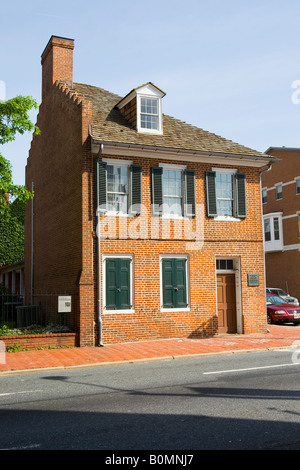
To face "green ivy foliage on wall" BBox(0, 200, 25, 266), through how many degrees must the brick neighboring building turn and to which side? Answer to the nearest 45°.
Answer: approximately 45° to its right

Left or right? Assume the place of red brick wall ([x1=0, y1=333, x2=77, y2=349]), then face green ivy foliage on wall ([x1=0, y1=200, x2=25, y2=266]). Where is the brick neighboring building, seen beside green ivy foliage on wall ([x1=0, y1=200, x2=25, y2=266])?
right

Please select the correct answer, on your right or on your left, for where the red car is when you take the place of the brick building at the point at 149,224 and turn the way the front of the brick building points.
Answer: on your left

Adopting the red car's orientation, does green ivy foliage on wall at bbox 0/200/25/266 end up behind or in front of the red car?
behind

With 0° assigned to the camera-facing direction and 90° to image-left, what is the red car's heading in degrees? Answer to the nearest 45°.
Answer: approximately 315°

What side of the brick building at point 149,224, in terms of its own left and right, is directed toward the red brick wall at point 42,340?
right

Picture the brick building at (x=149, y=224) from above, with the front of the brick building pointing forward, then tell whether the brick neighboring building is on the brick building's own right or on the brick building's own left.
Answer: on the brick building's own left

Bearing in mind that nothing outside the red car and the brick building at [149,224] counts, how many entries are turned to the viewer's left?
0

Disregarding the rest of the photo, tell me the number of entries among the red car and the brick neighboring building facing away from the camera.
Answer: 0

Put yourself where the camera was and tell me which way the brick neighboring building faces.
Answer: facing the viewer and to the left of the viewer
